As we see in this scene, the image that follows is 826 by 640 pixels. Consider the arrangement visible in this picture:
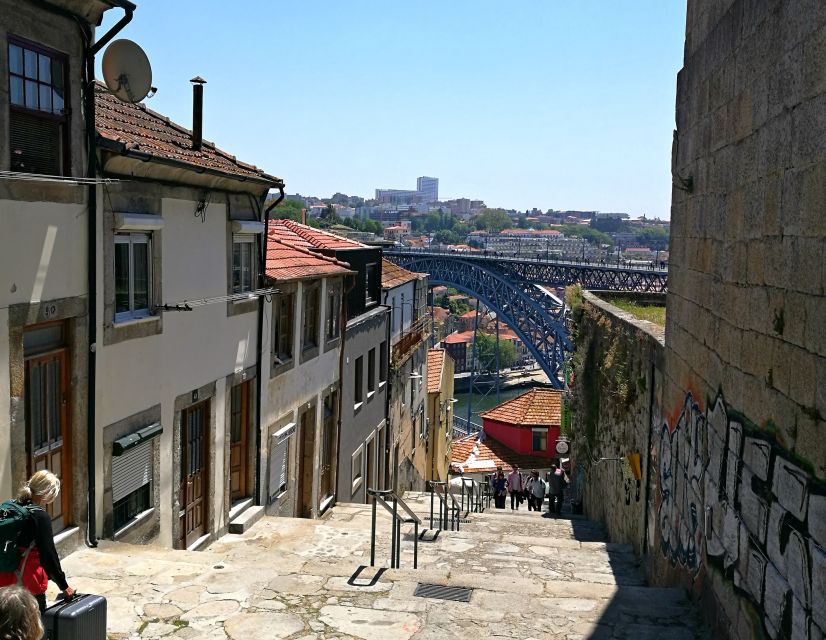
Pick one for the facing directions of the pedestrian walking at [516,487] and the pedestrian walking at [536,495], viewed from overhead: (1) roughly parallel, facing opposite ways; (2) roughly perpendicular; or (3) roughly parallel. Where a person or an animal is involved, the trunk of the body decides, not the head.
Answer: roughly parallel

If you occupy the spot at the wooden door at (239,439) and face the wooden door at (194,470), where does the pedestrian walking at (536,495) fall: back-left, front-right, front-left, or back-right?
back-left

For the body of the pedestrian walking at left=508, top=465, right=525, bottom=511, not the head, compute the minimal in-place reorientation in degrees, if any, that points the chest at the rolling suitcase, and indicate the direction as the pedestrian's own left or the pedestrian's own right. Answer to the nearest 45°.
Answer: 0° — they already face it

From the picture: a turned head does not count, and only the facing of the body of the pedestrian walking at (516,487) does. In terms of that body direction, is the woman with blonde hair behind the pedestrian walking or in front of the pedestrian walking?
in front

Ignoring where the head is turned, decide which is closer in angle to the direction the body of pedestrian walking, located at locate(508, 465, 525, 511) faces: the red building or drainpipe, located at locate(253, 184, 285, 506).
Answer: the drainpipe

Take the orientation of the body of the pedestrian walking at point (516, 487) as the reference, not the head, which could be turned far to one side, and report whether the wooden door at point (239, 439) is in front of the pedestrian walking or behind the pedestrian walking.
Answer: in front

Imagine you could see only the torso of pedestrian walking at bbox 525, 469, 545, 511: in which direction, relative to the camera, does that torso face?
toward the camera

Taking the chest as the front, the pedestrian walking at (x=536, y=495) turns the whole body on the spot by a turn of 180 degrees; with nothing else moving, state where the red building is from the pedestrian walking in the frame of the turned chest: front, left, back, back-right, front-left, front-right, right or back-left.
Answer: front

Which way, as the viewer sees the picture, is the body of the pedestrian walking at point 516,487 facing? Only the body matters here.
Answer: toward the camera

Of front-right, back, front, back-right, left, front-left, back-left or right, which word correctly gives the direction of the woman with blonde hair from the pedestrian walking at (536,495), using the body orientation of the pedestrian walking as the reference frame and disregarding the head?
front

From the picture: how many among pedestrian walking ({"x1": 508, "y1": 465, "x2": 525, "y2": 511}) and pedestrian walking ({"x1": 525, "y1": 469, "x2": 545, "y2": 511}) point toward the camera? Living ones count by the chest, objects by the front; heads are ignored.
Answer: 2

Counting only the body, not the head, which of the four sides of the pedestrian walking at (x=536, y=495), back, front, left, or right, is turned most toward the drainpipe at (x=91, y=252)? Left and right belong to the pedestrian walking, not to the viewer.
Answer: front

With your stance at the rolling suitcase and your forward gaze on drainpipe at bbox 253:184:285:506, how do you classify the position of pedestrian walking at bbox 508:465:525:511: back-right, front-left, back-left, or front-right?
front-right
